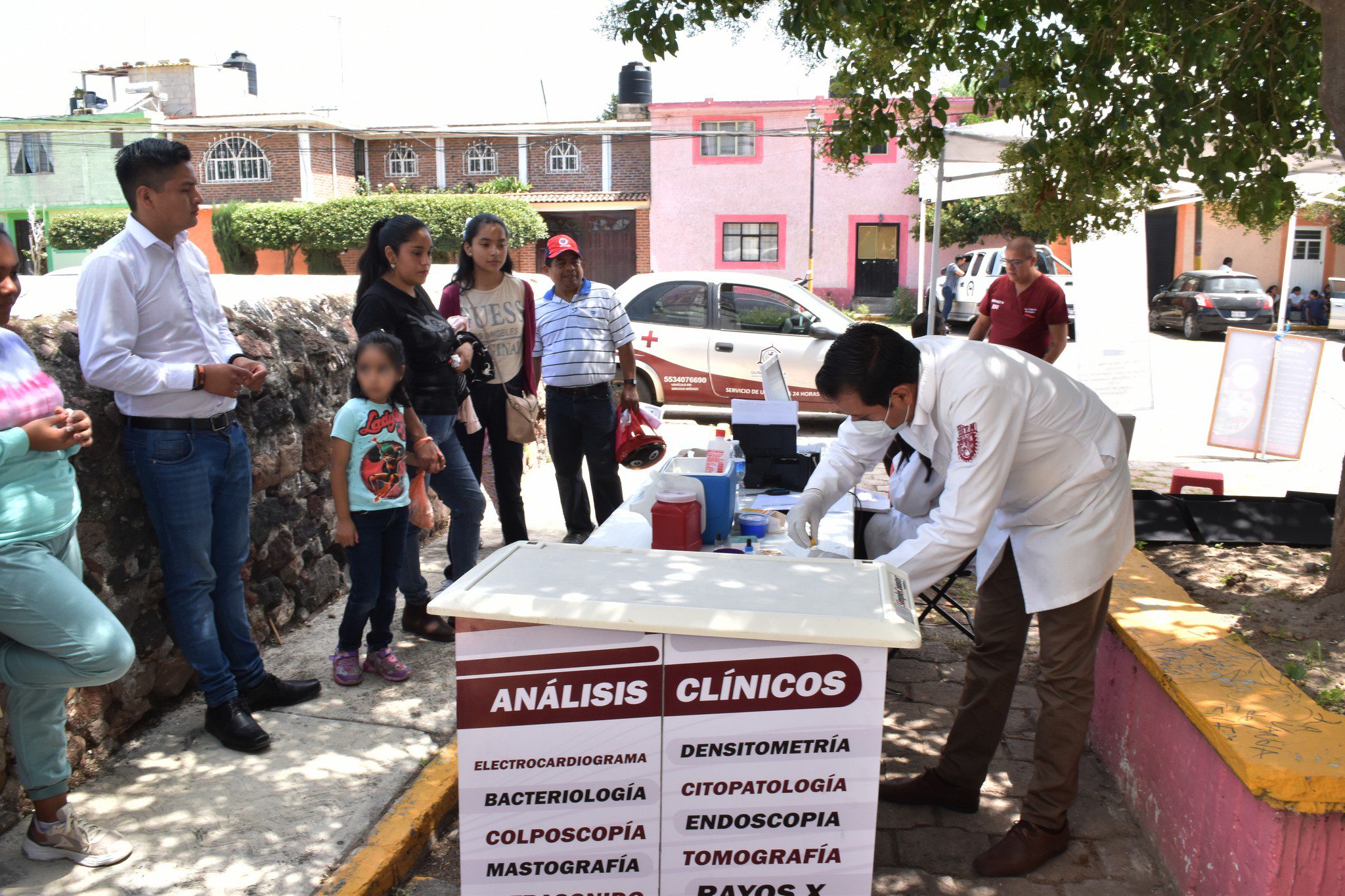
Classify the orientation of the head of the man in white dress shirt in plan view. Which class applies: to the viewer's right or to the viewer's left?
to the viewer's right

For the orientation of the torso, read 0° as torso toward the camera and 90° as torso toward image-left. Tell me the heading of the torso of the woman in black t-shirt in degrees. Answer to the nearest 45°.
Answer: approximately 315°

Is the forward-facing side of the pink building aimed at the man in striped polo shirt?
yes

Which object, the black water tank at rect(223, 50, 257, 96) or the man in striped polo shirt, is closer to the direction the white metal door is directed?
the man in striped polo shirt

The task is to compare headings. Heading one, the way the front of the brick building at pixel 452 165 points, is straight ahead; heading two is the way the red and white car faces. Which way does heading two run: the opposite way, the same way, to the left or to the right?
to the left

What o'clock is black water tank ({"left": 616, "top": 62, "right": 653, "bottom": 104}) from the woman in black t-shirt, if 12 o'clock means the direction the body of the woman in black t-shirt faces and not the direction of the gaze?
The black water tank is roughly at 8 o'clock from the woman in black t-shirt.

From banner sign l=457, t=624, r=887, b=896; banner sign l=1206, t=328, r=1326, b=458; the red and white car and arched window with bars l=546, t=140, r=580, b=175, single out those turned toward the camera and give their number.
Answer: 3

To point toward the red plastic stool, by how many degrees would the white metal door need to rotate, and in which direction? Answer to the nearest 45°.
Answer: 0° — it already faces it
